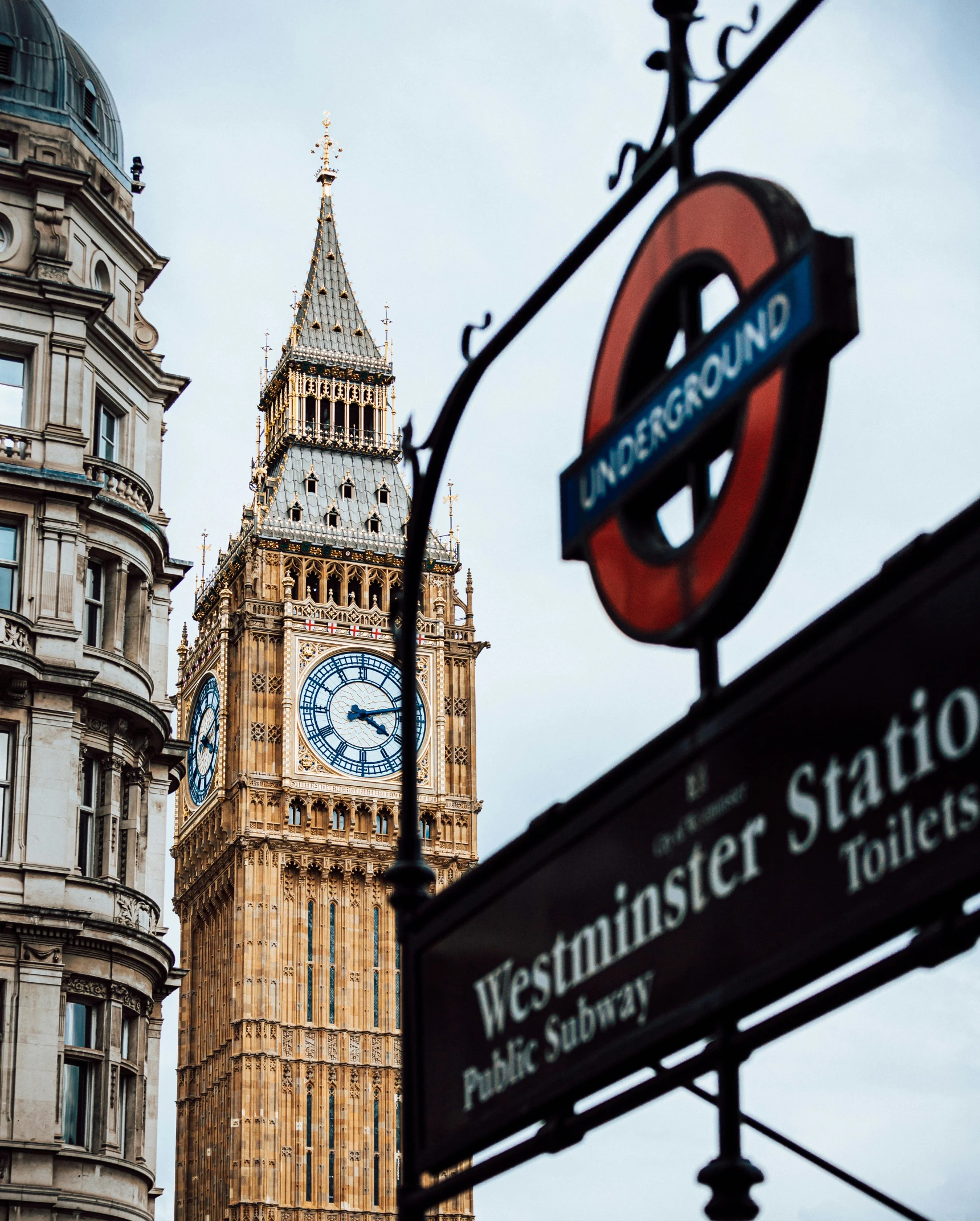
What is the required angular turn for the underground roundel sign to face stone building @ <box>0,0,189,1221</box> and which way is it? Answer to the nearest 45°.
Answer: approximately 135° to its right

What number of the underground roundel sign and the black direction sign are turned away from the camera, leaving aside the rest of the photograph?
0

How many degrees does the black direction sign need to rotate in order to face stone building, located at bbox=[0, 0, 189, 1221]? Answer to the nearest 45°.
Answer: approximately 135° to its right

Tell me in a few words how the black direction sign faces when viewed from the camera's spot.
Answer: facing the viewer and to the left of the viewer
